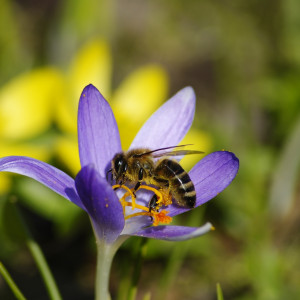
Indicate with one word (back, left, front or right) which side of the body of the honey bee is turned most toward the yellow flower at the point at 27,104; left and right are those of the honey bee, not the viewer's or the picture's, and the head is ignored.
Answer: right

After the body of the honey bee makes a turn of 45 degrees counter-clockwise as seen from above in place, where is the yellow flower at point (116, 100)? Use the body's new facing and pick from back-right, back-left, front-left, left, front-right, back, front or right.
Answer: back-right

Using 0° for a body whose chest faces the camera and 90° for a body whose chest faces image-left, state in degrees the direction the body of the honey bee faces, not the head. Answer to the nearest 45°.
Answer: approximately 90°
